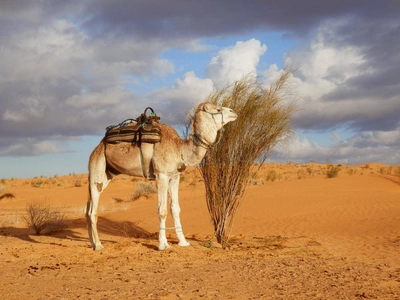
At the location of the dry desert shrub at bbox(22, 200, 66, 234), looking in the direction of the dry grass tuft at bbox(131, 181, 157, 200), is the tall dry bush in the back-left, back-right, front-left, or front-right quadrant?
back-right

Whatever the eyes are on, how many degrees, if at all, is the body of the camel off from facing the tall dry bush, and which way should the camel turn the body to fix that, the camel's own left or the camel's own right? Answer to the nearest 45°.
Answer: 0° — it already faces it

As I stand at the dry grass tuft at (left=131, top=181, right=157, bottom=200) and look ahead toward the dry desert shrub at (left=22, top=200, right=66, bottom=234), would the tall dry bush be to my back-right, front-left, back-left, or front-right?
front-left

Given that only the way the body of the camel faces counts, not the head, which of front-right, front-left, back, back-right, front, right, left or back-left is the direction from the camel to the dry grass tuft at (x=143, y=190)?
left

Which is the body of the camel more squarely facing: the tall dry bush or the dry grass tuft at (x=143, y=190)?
the tall dry bush

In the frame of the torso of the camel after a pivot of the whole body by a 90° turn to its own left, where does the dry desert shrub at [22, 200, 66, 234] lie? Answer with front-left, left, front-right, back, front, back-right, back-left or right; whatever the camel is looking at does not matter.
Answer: front-left

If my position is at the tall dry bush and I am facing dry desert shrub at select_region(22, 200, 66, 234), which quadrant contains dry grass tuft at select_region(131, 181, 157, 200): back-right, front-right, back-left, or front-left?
front-right

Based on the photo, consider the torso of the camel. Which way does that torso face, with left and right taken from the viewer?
facing to the right of the viewer
